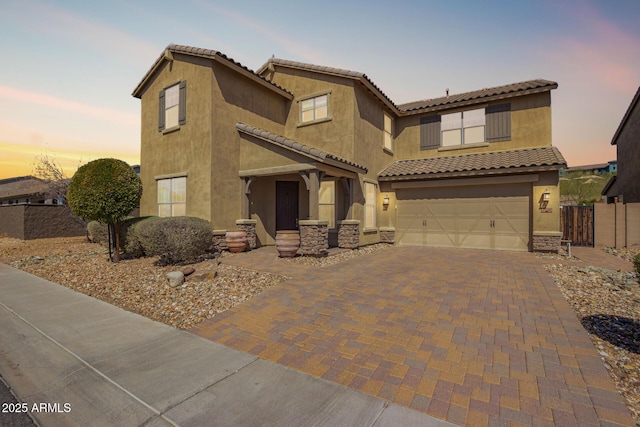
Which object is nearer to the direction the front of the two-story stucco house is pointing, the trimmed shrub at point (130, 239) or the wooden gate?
the trimmed shrub

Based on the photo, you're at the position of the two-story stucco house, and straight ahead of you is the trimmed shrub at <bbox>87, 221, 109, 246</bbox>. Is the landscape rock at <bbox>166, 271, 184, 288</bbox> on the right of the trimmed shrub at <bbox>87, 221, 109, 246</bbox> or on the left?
left

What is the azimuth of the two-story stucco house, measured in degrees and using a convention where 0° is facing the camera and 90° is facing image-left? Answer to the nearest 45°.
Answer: approximately 45°

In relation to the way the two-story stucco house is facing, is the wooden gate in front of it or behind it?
behind

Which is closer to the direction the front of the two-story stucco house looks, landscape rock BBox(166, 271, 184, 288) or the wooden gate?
the landscape rock

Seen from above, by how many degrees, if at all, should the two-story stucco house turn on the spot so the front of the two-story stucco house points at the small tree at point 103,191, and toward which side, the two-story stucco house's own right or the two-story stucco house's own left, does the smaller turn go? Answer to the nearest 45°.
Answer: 0° — it already faces it

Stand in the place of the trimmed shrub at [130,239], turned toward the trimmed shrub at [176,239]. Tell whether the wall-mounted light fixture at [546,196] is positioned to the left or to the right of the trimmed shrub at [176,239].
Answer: left

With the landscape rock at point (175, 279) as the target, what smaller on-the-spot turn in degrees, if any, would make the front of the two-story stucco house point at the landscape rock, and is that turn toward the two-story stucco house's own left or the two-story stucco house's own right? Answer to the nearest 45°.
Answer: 0° — it already faces it

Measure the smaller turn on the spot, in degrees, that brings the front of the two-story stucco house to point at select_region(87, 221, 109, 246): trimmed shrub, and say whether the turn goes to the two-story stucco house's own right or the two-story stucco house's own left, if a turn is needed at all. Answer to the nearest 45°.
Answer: approximately 45° to the two-story stucco house's own right

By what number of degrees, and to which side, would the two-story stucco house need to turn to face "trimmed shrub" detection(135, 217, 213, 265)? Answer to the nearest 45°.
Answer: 0° — it already faces it

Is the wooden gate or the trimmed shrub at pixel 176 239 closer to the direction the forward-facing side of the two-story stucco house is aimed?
the trimmed shrub
